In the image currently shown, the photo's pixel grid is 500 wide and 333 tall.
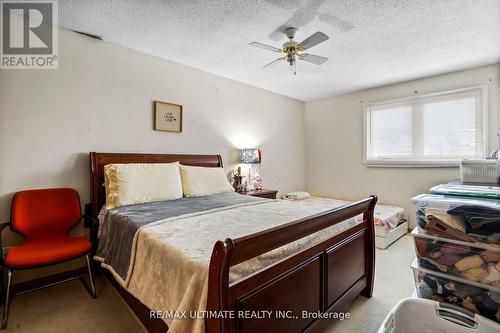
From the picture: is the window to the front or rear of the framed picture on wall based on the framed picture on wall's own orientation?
to the front

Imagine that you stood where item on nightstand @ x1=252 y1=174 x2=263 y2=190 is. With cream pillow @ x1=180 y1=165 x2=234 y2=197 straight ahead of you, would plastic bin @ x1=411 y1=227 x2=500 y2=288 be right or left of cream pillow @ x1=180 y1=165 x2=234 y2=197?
left

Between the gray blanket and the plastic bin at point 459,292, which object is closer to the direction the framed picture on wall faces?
the plastic bin

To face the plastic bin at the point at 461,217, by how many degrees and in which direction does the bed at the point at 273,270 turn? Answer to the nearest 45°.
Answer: approximately 45° to its left

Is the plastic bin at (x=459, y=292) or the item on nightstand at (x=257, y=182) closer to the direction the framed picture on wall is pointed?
the plastic bin

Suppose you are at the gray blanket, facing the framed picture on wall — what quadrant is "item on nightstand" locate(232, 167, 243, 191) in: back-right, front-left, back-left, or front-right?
front-right

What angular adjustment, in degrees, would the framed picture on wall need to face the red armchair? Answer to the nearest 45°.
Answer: approximately 90° to its right

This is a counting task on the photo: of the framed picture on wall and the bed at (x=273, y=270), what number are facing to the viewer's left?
0

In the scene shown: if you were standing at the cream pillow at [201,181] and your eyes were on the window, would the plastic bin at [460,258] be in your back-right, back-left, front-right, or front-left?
front-right

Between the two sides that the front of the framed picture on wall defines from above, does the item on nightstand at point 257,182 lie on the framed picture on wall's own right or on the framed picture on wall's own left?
on the framed picture on wall's own left

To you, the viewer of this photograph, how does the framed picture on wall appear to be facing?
facing the viewer and to the right of the viewer

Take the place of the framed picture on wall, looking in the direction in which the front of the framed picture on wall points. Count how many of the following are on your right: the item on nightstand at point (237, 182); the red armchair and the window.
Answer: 1

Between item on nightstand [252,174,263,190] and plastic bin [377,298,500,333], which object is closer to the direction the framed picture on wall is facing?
the plastic bin
